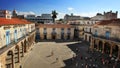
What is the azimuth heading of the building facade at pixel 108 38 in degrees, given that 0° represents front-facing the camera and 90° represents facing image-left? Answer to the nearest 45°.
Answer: approximately 45°
